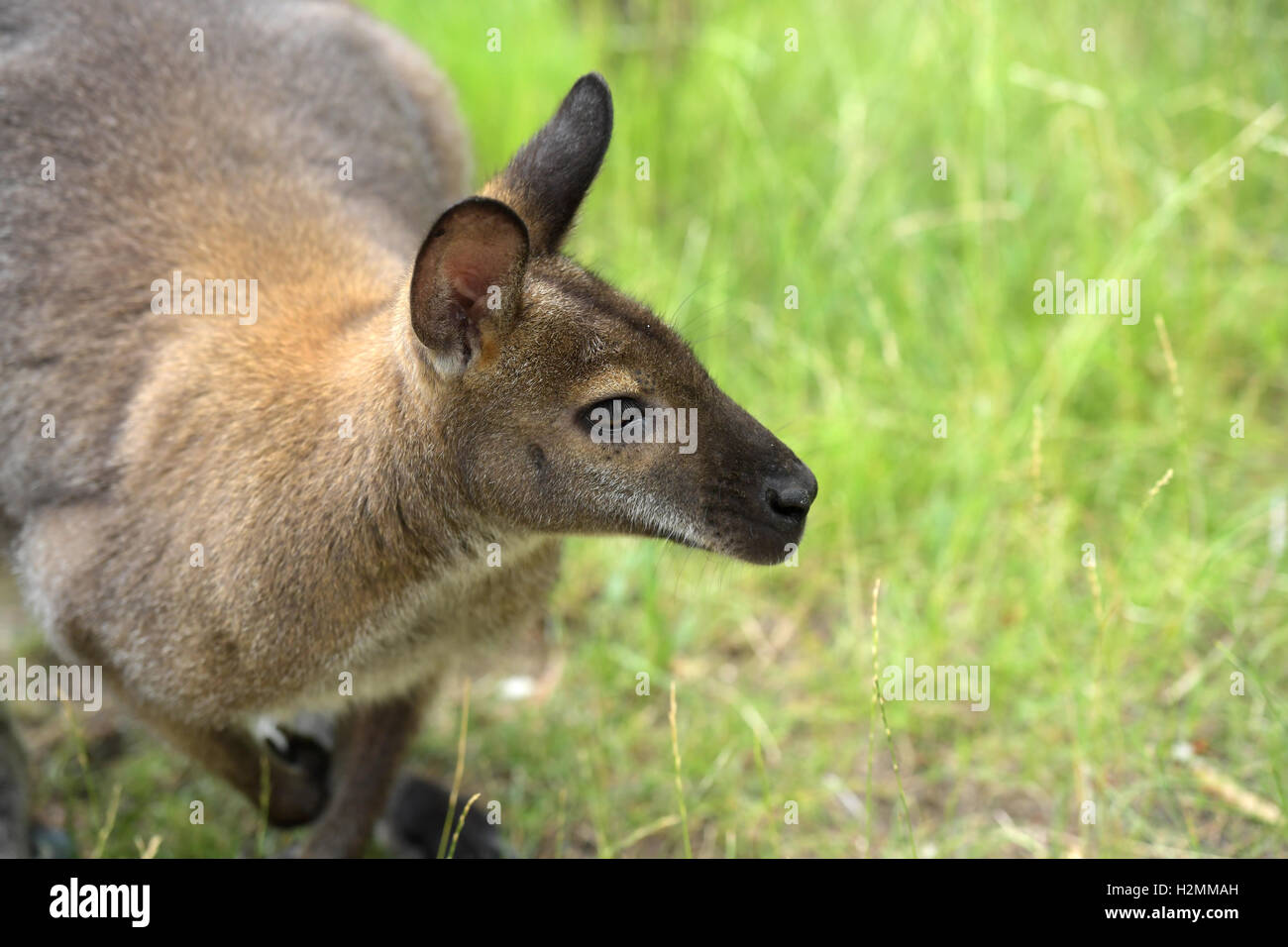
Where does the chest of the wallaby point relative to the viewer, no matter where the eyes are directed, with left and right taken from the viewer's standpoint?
facing the viewer and to the right of the viewer
